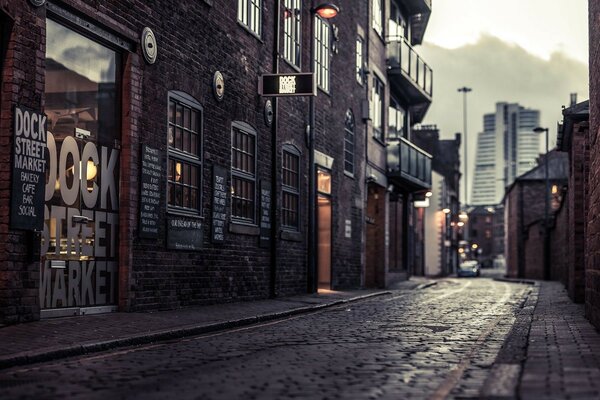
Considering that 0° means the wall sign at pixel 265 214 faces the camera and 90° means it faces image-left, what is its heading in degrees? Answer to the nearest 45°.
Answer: approximately 315°

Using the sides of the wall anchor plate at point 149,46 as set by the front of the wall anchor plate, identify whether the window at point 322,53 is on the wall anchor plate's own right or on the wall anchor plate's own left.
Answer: on the wall anchor plate's own left

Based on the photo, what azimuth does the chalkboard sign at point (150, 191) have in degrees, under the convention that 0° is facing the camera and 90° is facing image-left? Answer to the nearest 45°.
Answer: approximately 315°

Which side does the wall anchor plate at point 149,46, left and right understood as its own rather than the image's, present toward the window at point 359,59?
left

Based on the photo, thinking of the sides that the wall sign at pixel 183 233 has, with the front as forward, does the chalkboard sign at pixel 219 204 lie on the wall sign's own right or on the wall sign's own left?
on the wall sign's own left

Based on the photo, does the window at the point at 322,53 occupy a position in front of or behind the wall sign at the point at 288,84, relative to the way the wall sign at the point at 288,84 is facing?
behind

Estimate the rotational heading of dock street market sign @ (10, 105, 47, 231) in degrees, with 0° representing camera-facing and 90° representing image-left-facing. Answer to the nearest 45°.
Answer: approximately 315°
